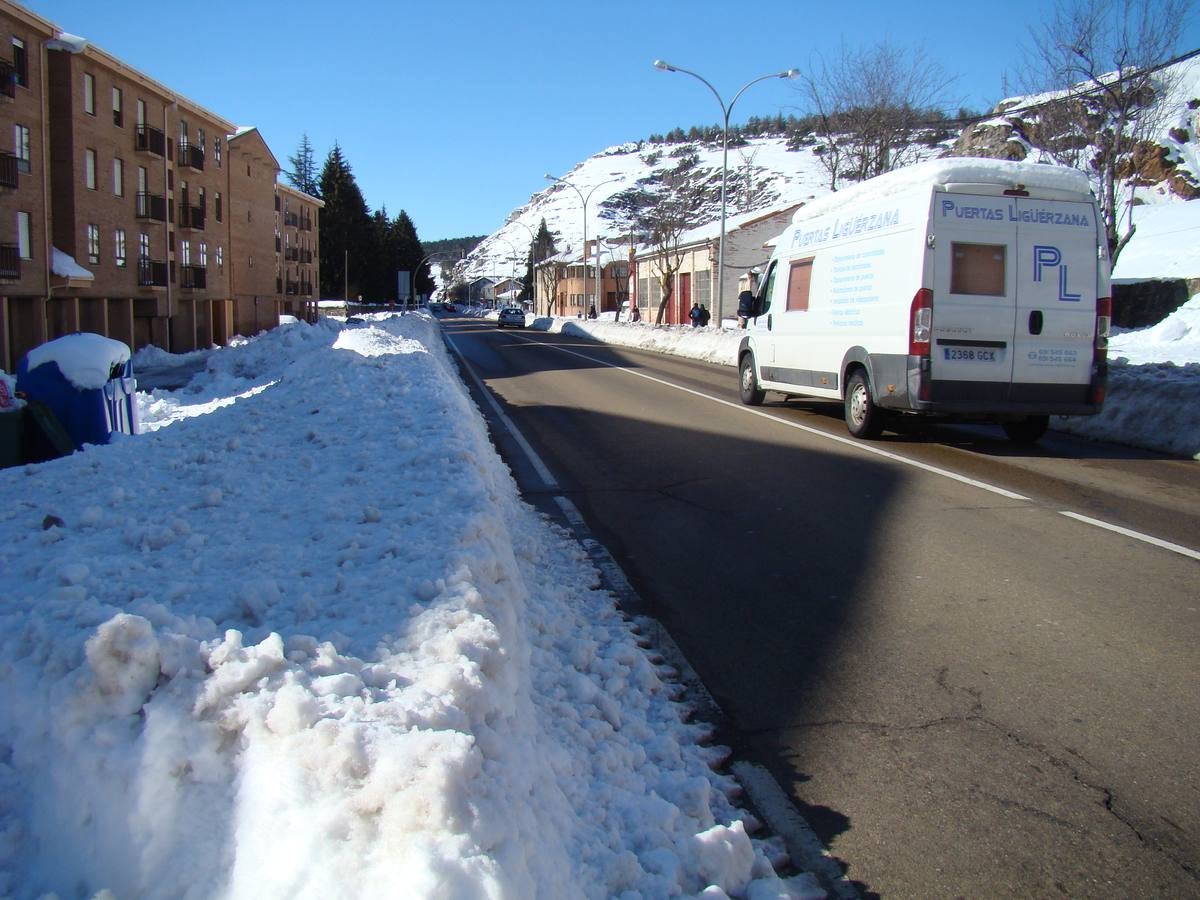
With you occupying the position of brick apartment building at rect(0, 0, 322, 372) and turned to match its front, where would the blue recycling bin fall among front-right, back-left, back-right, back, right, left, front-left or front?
front-right

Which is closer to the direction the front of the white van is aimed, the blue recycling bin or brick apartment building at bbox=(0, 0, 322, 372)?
the brick apartment building

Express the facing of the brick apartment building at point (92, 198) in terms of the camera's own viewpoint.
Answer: facing the viewer and to the right of the viewer

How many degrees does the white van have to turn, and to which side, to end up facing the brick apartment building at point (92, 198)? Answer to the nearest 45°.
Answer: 0° — it already faces it

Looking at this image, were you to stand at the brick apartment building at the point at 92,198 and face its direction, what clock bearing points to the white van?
The white van is roughly at 1 o'clock from the brick apartment building.

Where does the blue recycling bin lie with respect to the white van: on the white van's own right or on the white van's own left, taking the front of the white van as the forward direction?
on the white van's own left

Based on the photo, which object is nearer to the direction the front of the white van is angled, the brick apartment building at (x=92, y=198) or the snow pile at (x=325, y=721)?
the brick apartment building

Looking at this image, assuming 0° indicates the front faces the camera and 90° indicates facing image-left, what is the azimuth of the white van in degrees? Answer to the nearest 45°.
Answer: approximately 135°

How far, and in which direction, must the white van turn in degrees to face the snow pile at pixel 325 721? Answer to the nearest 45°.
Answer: approximately 135° to its left
